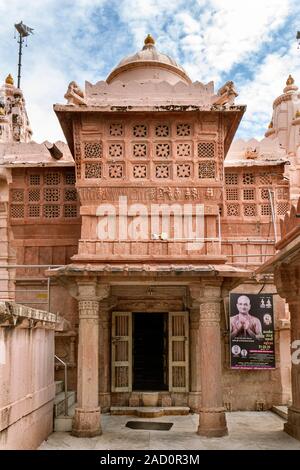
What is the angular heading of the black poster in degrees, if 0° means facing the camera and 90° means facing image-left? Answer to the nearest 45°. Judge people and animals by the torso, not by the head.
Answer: approximately 0°

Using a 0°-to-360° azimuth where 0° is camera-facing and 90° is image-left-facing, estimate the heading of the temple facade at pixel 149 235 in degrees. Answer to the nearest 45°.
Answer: approximately 0°
